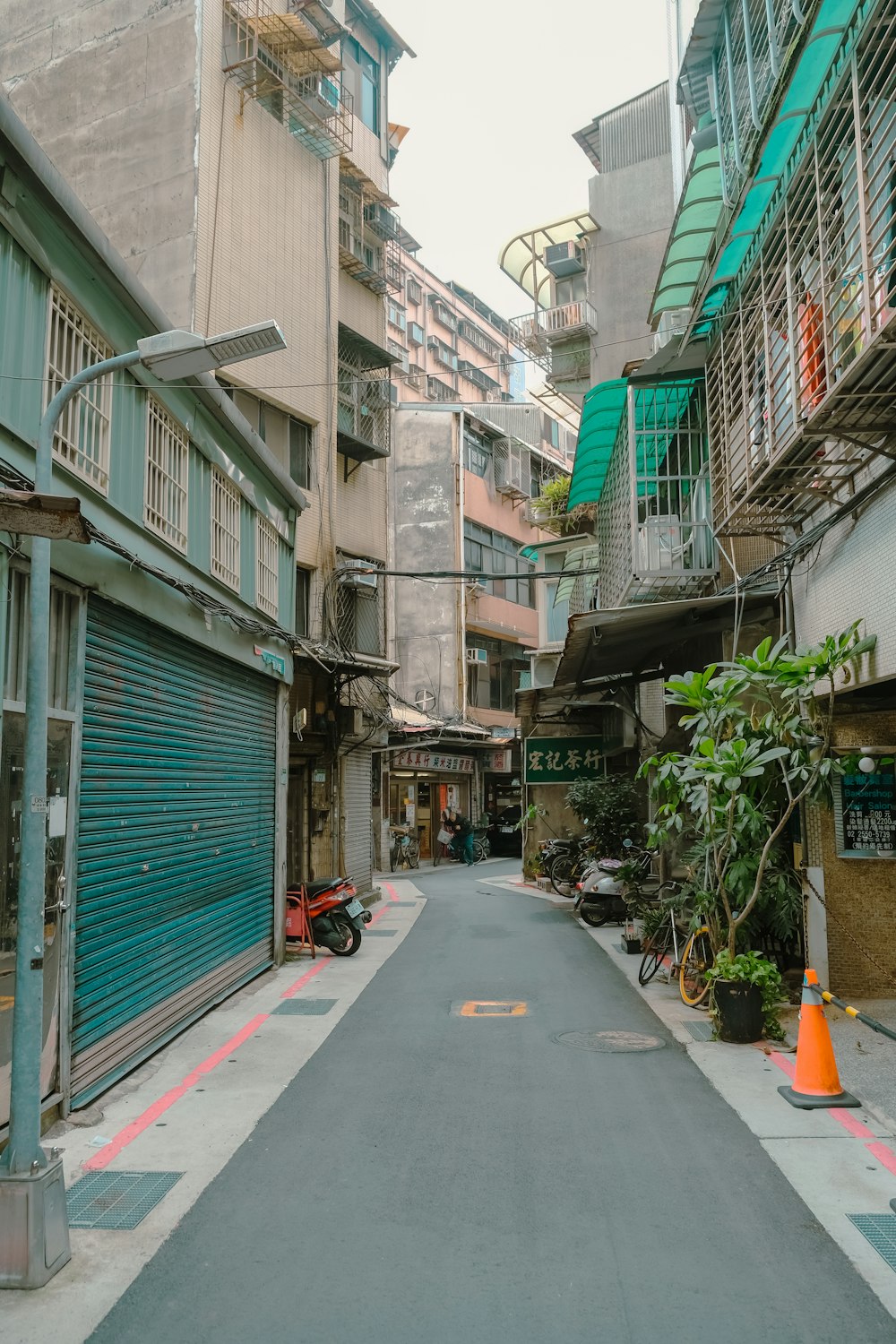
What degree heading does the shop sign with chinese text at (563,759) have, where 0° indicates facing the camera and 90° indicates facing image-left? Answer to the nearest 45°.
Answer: approximately 0°

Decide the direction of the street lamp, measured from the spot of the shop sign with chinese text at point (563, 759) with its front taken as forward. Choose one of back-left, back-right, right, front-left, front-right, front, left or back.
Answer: front

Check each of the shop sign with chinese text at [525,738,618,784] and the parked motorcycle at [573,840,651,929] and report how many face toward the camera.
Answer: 1

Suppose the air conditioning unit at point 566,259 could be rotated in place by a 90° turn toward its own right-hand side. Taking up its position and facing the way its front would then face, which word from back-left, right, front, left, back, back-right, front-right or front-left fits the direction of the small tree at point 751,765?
back-left

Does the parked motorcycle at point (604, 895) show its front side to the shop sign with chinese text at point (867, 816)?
no

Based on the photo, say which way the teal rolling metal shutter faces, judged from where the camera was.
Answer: facing the viewer and to the right of the viewer

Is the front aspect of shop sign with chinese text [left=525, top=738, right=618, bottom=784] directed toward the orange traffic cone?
yes

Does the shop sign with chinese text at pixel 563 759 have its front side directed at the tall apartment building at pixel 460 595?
no

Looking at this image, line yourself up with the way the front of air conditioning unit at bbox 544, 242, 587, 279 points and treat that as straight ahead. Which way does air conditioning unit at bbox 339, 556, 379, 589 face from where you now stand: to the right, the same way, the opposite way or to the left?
to the left
